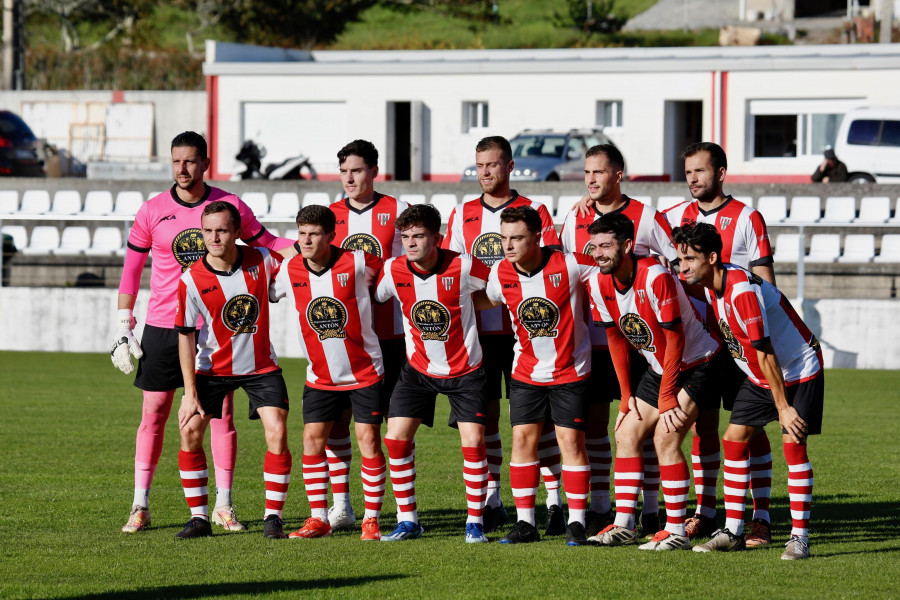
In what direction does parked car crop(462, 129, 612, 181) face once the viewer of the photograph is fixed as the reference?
facing the viewer and to the left of the viewer

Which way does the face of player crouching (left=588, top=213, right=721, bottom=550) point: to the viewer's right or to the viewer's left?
to the viewer's left

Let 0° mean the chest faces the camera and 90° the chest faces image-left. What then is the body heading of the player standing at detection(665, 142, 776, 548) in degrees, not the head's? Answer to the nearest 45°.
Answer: approximately 45°

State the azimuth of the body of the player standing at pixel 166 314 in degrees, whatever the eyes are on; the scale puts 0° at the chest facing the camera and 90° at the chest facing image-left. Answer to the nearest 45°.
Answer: approximately 0°

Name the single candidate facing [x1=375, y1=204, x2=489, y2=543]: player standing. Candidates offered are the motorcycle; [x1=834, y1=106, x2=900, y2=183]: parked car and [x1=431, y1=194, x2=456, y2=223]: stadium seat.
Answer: the stadium seat

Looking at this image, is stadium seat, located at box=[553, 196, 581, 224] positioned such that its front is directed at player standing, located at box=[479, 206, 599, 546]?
yes

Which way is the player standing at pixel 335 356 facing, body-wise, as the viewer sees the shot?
toward the camera

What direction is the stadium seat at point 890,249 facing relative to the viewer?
toward the camera

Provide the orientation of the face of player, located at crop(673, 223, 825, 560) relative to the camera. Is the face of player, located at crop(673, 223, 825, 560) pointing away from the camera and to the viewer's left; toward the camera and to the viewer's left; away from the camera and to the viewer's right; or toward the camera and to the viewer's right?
toward the camera and to the viewer's left

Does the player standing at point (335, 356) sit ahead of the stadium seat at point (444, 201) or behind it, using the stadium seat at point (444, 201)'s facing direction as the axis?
ahead

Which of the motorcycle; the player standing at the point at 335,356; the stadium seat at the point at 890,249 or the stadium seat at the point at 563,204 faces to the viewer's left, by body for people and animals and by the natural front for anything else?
the motorcycle

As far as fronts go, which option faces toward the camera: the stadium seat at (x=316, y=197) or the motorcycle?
the stadium seat

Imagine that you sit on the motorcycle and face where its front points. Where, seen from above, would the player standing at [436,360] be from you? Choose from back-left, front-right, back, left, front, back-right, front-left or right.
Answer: left
